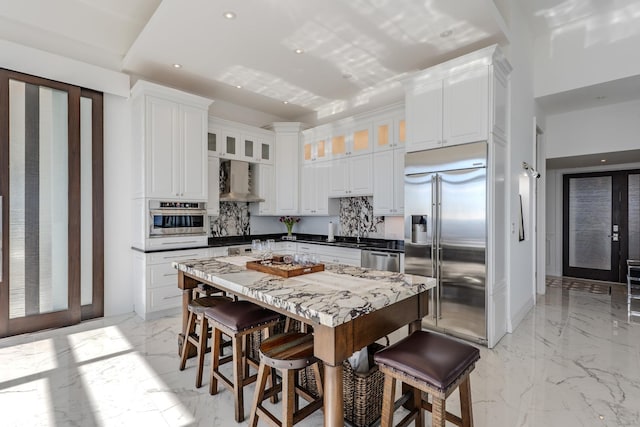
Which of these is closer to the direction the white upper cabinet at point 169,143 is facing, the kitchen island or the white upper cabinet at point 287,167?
the kitchen island

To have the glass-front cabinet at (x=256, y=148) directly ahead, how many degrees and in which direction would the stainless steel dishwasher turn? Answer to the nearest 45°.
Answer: approximately 45° to its right

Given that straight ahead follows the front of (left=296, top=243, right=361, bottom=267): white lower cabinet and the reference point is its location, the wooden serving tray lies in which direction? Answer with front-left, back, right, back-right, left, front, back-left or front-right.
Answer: front-left

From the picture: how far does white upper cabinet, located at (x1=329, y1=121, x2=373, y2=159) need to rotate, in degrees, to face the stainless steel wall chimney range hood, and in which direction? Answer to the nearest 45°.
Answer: approximately 45° to its right

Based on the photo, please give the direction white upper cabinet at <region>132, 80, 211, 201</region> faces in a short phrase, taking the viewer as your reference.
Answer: facing the viewer and to the right of the viewer

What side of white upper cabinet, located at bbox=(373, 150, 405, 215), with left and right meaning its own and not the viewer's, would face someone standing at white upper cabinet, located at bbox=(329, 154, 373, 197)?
right

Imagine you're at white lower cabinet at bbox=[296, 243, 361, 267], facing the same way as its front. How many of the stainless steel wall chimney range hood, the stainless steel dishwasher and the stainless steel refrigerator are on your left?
2

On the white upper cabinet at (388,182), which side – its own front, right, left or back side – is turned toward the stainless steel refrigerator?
left
